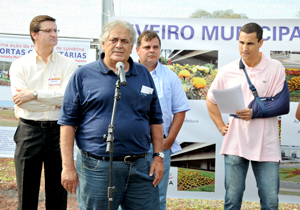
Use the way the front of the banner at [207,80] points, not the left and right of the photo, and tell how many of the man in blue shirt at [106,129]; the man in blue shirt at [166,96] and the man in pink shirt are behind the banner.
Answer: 0

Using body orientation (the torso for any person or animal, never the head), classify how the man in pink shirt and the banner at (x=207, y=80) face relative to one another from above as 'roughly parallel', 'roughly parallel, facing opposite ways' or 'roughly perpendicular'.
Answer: roughly parallel

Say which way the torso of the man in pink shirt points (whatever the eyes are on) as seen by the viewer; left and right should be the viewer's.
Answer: facing the viewer

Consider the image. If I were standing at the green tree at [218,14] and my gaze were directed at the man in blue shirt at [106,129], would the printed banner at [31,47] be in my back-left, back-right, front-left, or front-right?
front-right

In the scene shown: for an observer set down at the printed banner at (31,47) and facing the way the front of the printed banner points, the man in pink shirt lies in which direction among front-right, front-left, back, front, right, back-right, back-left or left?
front-left

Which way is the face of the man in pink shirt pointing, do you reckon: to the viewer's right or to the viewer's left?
to the viewer's left

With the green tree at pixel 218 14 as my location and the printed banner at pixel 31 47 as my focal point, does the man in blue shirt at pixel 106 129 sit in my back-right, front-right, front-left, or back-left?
front-left

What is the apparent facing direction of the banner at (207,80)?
toward the camera

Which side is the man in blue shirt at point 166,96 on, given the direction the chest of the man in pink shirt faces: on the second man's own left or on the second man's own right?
on the second man's own right

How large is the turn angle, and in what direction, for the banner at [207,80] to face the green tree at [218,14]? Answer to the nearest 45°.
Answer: approximately 180°
